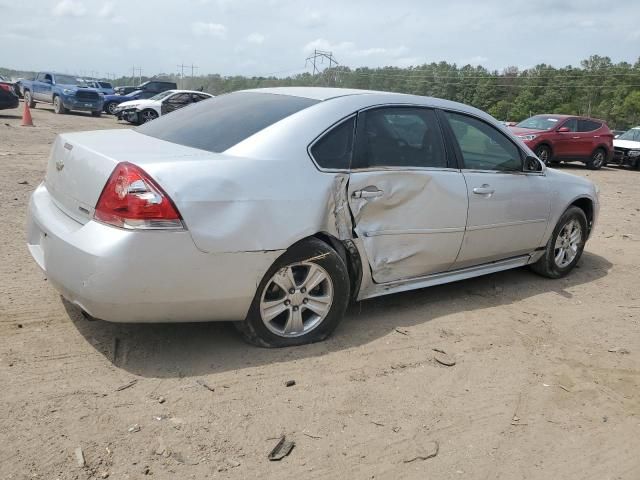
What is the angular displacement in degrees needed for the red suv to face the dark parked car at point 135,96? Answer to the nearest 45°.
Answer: approximately 45° to its right

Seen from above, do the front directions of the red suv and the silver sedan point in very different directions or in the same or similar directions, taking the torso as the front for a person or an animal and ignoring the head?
very different directions

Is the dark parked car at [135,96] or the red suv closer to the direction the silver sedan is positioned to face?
the red suv

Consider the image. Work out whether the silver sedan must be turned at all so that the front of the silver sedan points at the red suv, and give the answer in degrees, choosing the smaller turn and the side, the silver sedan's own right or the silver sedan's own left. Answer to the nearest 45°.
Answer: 0° — it already faces it

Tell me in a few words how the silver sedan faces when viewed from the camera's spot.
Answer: facing away from the viewer and to the right of the viewer

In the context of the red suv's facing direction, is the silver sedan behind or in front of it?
in front

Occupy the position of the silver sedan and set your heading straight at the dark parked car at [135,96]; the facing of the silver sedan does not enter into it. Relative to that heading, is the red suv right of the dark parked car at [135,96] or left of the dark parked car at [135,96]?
right

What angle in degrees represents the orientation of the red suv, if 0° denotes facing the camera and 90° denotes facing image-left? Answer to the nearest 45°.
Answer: approximately 45°

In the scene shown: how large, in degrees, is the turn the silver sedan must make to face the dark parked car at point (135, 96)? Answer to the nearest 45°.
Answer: approximately 45° to its left
